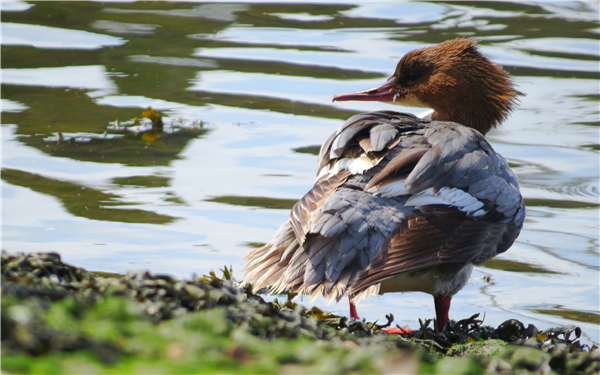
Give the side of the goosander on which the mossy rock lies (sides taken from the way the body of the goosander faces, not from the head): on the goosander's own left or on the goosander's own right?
on the goosander's own right

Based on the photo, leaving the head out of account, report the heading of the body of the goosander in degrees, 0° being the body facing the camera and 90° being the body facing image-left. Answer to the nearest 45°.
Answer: approximately 225°
